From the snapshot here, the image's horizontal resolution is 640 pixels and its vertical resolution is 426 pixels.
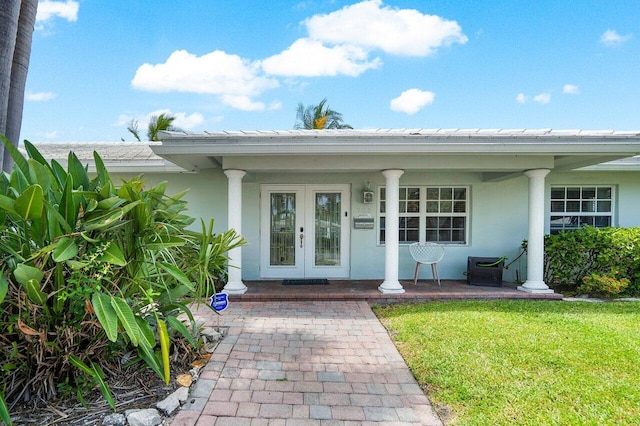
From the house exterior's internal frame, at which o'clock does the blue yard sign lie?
The blue yard sign is roughly at 1 o'clock from the house exterior.

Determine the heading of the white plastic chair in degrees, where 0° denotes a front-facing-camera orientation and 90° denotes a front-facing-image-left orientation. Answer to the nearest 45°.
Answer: approximately 0°

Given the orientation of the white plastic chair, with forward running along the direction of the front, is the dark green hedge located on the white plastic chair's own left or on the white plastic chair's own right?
on the white plastic chair's own left

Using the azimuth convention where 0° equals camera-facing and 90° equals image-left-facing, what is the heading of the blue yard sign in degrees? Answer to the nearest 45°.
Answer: approximately 0°

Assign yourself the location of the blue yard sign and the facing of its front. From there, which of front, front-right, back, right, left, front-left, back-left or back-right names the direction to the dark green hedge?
left

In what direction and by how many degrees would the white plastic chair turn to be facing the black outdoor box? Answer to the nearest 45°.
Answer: approximately 90° to its left

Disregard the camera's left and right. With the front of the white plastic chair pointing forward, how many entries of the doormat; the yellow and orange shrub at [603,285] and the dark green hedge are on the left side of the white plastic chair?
2

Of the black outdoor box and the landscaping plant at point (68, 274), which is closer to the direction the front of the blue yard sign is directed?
the landscaping plant

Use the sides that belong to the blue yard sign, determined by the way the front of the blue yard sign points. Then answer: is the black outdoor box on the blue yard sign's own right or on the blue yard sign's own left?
on the blue yard sign's own left

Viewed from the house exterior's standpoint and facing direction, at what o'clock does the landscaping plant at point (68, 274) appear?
The landscaping plant is roughly at 1 o'clock from the house exterior.
